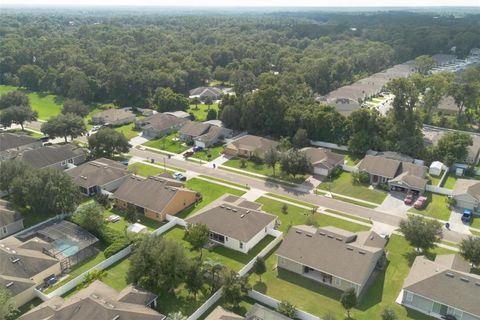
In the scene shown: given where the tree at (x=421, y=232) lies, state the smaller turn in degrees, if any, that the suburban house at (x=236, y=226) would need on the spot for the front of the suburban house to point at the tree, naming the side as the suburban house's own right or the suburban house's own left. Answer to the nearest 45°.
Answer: approximately 45° to the suburban house's own right

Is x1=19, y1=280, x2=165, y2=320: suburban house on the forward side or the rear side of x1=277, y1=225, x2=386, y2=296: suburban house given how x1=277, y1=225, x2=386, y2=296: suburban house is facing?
on the rear side

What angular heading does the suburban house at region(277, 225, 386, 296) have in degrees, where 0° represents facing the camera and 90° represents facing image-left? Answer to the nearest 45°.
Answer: approximately 225°

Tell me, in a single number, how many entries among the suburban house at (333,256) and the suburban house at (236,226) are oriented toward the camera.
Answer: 0

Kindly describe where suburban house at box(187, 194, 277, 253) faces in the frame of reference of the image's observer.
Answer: facing away from the viewer and to the right of the viewer

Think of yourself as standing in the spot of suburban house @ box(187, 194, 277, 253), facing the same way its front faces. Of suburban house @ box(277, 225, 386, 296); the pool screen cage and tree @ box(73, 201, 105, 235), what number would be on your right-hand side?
1

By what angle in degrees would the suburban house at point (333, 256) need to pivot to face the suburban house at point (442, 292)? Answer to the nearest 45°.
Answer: approximately 45° to its right

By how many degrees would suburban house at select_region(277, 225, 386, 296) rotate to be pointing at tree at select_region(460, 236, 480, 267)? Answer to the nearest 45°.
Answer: approximately 45° to its right
